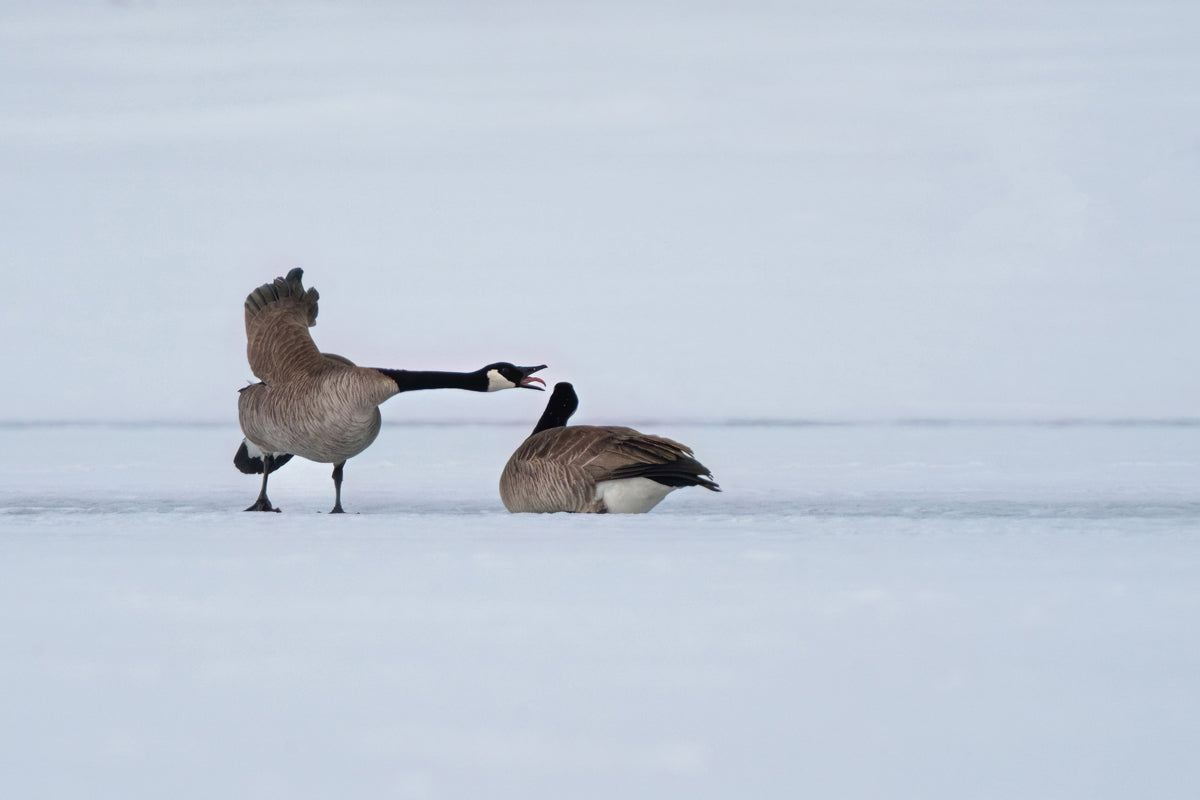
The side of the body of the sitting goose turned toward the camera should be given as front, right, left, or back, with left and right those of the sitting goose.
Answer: left

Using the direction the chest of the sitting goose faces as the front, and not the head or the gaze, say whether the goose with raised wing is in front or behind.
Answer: in front
